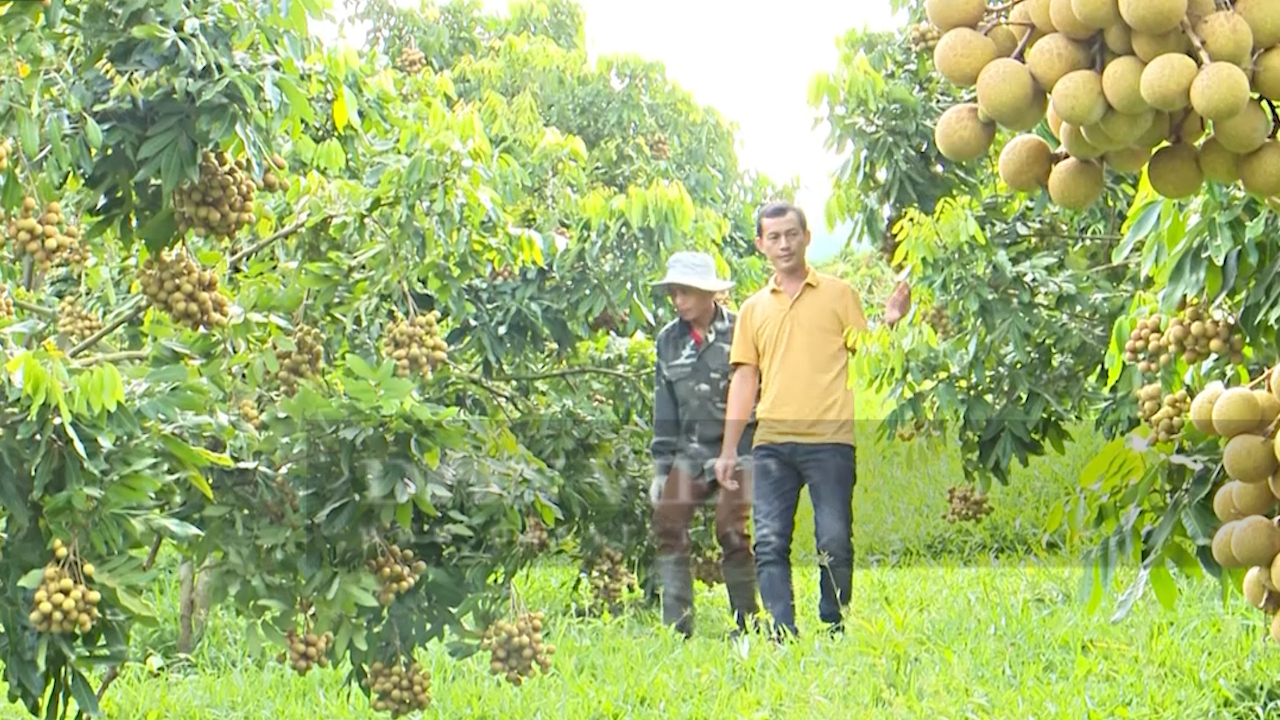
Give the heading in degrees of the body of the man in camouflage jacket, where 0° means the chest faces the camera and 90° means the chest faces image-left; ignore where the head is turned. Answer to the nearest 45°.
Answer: approximately 0°

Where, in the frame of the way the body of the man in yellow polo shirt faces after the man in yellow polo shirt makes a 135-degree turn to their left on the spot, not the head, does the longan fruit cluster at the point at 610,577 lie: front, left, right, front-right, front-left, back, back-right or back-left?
left

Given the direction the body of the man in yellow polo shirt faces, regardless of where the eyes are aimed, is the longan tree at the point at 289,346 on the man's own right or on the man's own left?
on the man's own right

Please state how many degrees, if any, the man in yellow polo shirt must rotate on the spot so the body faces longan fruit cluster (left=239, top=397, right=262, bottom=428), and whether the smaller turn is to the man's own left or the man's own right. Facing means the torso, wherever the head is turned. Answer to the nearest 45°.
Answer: approximately 45° to the man's own right

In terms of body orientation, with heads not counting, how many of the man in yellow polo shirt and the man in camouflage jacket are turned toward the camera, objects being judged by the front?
2

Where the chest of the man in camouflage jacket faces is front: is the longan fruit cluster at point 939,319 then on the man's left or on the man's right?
on the man's left
